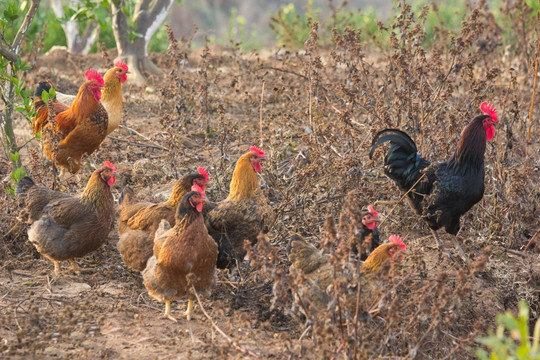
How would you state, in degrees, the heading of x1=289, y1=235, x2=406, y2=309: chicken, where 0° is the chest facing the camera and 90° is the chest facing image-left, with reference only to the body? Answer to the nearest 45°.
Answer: approximately 270°

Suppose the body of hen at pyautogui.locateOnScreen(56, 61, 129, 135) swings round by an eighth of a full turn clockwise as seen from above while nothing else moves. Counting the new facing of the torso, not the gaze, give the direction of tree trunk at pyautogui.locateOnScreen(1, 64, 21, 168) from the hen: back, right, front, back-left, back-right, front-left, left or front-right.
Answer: right

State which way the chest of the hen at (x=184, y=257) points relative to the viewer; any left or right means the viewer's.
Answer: facing the viewer and to the right of the viewer

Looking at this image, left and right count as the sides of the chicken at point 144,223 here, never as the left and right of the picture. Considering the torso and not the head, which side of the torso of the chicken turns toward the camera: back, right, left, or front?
right

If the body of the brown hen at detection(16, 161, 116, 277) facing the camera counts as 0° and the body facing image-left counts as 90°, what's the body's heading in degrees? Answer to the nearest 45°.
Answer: approximately 270°

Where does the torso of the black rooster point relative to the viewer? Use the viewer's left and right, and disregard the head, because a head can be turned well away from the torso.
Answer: facing to the right of the viewer

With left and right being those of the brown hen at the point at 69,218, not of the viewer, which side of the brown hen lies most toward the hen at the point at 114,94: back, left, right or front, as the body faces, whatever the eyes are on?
left

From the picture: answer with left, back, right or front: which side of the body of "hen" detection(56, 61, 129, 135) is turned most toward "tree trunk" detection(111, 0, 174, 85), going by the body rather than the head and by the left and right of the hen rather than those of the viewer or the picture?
left

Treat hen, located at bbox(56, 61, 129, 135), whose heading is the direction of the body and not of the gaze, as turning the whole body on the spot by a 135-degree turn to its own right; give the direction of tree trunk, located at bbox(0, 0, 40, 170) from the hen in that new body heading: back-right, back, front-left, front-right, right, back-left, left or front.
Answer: front

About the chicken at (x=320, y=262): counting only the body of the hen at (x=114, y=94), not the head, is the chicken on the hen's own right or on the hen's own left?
on the hen's own right

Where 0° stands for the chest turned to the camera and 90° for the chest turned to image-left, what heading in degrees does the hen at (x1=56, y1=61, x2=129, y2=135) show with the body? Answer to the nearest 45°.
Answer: approximately 270°

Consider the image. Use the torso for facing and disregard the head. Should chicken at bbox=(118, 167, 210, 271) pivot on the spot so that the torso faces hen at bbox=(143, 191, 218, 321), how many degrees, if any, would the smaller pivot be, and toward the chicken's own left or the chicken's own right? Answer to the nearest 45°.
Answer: approximately 45° to the chicken's own right

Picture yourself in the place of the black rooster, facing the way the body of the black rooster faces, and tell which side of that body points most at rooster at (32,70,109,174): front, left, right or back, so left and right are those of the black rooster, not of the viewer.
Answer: back
